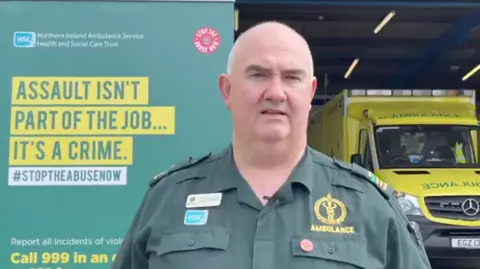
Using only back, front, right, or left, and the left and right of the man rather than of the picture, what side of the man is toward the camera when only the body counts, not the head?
front

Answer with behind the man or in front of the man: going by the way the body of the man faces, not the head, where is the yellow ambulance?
behind

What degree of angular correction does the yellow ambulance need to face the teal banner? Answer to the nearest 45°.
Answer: approximately 90° to its right

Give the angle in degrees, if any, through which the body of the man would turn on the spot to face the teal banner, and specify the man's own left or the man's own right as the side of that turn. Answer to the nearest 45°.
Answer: approximately 135° to the man's own right

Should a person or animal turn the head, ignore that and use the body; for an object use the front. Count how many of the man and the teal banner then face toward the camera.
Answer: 2

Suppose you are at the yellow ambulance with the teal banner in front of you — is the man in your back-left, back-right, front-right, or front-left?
front-left

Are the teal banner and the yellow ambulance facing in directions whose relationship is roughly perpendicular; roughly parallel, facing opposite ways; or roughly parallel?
roughly parallel

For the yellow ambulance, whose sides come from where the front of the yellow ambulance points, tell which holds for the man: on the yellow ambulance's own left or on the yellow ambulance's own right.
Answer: on the yellow ambulance's own right

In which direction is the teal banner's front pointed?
toward the camera

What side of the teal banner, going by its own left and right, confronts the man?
front

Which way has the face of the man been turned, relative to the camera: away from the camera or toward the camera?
toward the camera

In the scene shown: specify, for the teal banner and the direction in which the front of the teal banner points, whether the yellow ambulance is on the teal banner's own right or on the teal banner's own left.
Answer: on the teal banner's own left
